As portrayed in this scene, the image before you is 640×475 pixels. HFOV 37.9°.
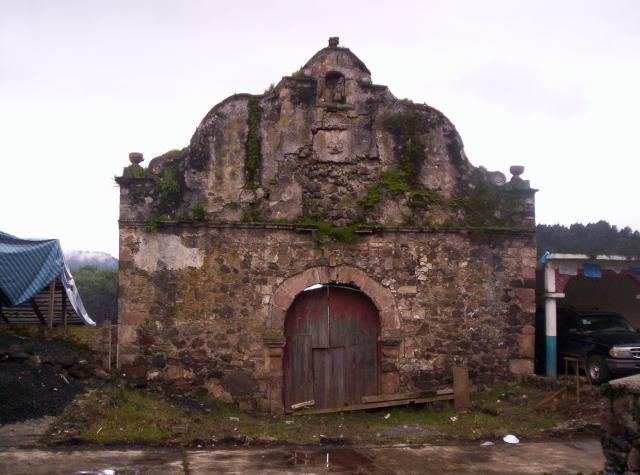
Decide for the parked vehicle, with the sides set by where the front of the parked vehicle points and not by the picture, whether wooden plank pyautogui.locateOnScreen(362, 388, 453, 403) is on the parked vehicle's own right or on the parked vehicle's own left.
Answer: on the parked vehicle's own right

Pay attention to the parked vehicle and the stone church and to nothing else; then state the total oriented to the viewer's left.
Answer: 0

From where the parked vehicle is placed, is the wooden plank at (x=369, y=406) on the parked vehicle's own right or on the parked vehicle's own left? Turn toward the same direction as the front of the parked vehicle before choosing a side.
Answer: on the parked vehicle's own right

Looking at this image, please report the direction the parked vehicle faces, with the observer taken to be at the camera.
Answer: facing the viewer and to the right of the viewer

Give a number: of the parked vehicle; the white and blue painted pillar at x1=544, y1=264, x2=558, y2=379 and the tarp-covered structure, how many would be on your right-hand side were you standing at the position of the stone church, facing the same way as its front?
1

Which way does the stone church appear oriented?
toward the camera

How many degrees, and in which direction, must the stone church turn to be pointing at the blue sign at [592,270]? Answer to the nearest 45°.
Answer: approximately 90° to its left

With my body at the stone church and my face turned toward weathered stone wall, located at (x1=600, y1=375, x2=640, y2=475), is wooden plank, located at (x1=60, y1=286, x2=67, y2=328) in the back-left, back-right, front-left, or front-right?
back-right

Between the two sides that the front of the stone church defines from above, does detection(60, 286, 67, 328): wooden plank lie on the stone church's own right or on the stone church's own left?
on the stone church's own right

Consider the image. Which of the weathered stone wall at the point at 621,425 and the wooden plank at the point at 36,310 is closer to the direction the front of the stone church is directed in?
the weathered stone wall

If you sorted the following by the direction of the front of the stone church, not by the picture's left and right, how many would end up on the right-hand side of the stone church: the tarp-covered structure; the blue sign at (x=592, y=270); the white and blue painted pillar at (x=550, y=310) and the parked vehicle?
1
